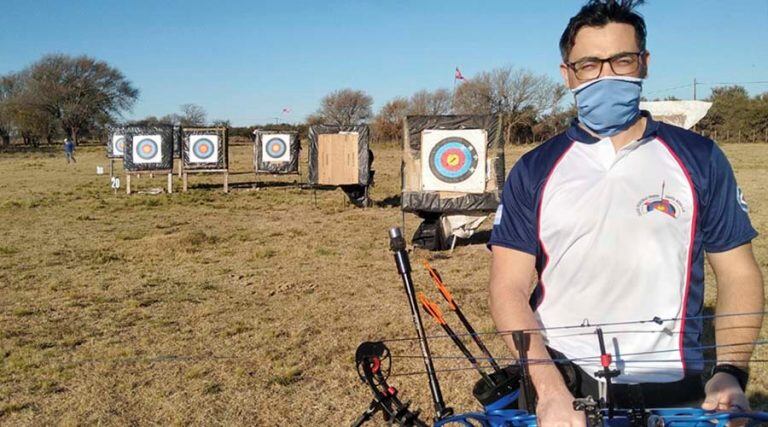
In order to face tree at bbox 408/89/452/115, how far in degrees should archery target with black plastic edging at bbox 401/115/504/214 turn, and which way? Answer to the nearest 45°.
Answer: approximately 180°

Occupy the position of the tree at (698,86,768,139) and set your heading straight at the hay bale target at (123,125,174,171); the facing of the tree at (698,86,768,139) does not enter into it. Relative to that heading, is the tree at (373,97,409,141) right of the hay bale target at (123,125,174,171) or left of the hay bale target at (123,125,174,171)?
right

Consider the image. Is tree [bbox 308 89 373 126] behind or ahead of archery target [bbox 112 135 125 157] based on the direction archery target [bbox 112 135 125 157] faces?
behind

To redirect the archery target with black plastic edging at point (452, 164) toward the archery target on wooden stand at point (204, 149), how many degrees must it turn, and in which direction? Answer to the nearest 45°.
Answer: approximately 135° to its right

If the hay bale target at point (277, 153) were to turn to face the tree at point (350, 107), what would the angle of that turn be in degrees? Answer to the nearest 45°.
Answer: approximately 180°

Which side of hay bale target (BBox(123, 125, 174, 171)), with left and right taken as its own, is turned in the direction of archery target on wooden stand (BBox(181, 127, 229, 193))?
left

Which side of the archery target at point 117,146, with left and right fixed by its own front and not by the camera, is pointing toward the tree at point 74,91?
back

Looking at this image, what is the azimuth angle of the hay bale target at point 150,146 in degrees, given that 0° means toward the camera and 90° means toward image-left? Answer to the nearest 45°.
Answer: approximately 0°

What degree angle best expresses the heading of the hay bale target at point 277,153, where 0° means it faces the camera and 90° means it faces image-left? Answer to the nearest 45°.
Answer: approximately 0°

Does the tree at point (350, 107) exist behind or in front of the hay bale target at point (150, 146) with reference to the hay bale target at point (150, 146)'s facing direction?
behind

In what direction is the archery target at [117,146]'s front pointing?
toward the camera

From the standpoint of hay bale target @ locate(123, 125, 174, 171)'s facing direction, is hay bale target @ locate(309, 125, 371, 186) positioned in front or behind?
in front

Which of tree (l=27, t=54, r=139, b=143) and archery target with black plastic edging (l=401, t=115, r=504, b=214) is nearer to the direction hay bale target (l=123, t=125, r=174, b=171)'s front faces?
the archery target with black plastic edging
